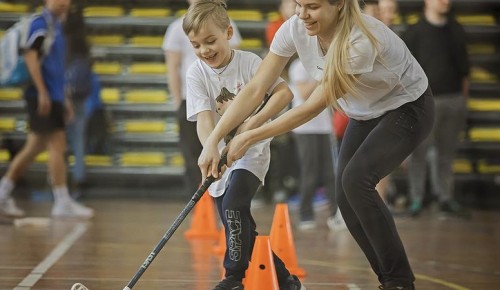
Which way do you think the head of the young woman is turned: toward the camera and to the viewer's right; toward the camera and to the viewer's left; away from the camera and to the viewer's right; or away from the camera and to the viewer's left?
toward the camera and to the viewer's left

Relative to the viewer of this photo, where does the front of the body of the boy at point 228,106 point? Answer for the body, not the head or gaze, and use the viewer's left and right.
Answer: facing the viewer and to the left of the viewer

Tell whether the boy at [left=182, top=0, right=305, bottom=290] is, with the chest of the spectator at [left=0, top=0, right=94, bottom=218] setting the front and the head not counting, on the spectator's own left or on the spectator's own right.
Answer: on the spectator's own right

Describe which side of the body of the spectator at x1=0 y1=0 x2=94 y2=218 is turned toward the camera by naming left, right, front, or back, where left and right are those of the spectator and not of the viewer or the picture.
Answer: right

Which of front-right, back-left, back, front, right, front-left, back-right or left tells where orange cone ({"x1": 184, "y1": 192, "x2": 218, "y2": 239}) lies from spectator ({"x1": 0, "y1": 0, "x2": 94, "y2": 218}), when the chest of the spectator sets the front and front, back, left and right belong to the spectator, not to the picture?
front-right

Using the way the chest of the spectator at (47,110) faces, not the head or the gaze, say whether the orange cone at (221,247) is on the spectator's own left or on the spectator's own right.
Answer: on the spectator's own right

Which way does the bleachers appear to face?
toward the camera

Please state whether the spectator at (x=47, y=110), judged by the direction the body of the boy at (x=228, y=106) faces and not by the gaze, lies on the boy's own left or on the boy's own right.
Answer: on the boy's own right

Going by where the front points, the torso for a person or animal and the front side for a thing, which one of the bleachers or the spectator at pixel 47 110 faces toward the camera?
the bleachers

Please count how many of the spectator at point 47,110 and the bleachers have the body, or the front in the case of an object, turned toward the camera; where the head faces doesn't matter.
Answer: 1

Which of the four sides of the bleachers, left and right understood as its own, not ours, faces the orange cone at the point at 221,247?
front

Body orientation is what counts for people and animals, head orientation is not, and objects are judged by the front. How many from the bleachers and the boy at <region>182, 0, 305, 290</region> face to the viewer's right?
0
